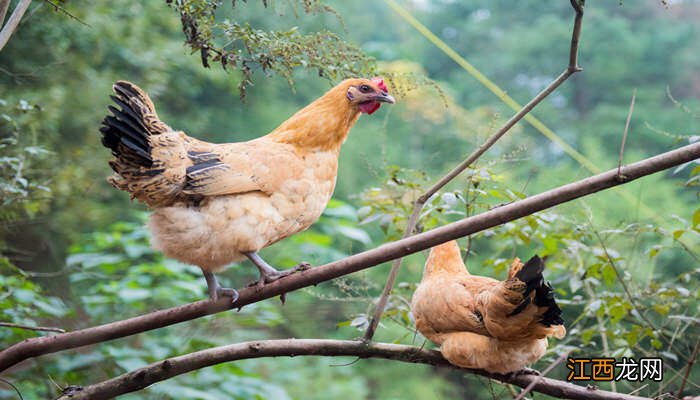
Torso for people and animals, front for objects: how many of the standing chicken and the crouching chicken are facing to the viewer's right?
1

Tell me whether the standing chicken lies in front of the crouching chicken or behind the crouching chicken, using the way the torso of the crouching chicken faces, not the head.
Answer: in front

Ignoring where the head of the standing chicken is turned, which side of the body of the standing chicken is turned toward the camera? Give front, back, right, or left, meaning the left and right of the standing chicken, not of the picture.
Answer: right

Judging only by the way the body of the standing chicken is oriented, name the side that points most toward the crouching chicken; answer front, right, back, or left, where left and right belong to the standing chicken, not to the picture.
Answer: front

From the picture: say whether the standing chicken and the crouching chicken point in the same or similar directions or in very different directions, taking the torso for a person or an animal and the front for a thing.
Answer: very different directions

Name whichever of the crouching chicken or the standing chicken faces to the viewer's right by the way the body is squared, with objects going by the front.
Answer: the standing chicken

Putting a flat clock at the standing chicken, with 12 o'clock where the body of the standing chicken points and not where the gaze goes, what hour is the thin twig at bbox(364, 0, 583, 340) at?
The thin twig is roughly at 1 o'clock from the standing chicken.

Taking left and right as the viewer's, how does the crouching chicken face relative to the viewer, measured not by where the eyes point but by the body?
facing to the left of the viewer
